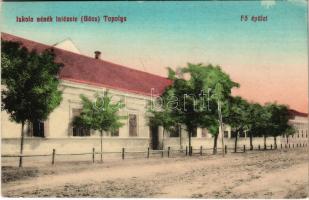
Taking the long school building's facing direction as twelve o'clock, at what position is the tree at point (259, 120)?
The tree is roughly at 10 o'clock from the long school building.

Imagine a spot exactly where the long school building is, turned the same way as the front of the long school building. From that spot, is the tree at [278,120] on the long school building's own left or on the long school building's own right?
on the long school building's own left

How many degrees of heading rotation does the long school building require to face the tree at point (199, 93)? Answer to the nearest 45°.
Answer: approximately 45° to its left

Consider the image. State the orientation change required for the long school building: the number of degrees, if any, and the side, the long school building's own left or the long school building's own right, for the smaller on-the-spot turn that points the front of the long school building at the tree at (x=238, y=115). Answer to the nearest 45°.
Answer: approximately 45° to the long school building's own left

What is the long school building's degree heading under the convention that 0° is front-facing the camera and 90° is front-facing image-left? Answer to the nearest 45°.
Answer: approximately 315°
